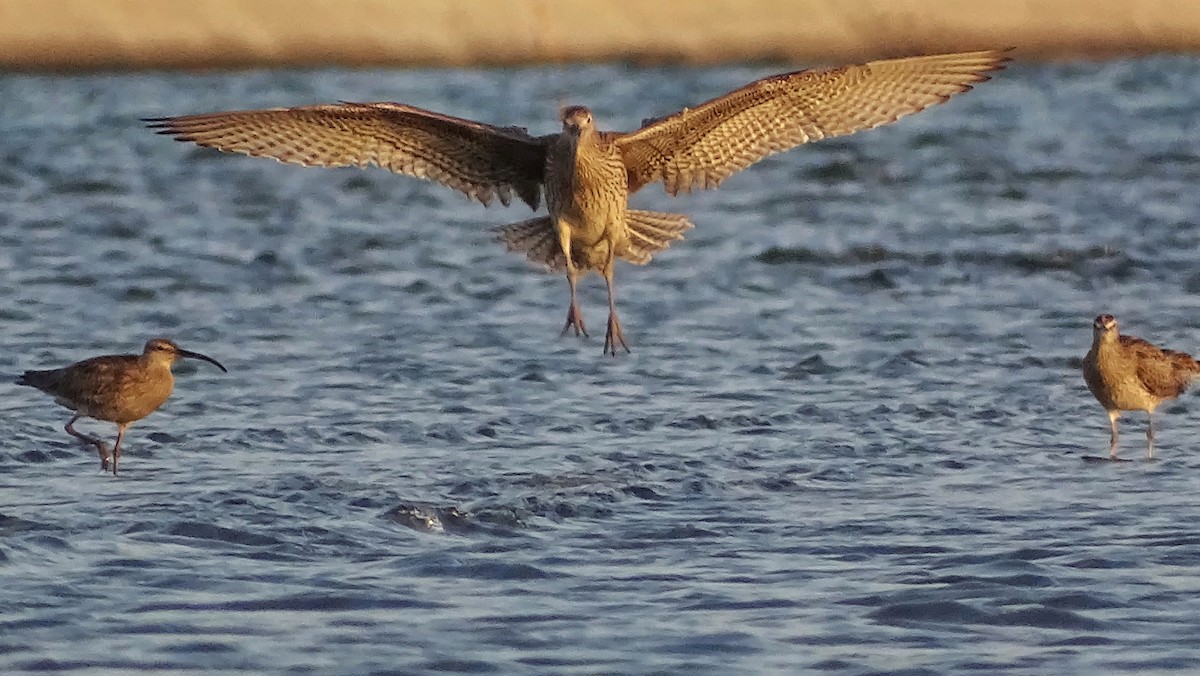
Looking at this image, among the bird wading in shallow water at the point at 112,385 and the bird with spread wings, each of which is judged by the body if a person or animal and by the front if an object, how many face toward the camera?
1

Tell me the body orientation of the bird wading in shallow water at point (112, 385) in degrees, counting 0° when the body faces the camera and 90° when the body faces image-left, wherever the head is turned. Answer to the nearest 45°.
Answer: approximately 270°

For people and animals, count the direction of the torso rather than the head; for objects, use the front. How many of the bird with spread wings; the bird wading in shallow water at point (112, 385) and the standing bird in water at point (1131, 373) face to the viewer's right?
1

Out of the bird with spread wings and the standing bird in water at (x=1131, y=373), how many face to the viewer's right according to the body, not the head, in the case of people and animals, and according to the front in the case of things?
0

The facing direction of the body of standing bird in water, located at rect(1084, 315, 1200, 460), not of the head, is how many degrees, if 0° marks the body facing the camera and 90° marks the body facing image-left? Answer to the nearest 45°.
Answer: approximately 45°

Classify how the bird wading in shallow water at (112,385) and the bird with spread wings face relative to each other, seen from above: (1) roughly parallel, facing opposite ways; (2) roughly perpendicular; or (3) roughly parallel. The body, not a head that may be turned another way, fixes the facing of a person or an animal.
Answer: roughly perpendicular

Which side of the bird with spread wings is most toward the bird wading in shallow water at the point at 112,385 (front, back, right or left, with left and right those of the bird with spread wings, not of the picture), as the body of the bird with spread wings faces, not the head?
right

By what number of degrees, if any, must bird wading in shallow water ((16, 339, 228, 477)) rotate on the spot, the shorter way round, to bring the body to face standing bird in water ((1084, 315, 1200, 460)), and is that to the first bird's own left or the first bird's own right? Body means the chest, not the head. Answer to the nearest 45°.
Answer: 0° — it already faces it

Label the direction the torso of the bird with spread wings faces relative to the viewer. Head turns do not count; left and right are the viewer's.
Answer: facing the viewer

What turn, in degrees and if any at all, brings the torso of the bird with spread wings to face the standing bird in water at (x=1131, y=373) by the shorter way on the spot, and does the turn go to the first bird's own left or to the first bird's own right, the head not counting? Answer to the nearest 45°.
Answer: approximately 90° to the first bird's own left

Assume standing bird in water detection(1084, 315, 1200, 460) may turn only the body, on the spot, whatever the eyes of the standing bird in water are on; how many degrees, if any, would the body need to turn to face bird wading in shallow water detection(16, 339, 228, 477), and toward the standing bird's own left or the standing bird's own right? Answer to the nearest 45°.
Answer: approximately 45° to the standing bird's own right
